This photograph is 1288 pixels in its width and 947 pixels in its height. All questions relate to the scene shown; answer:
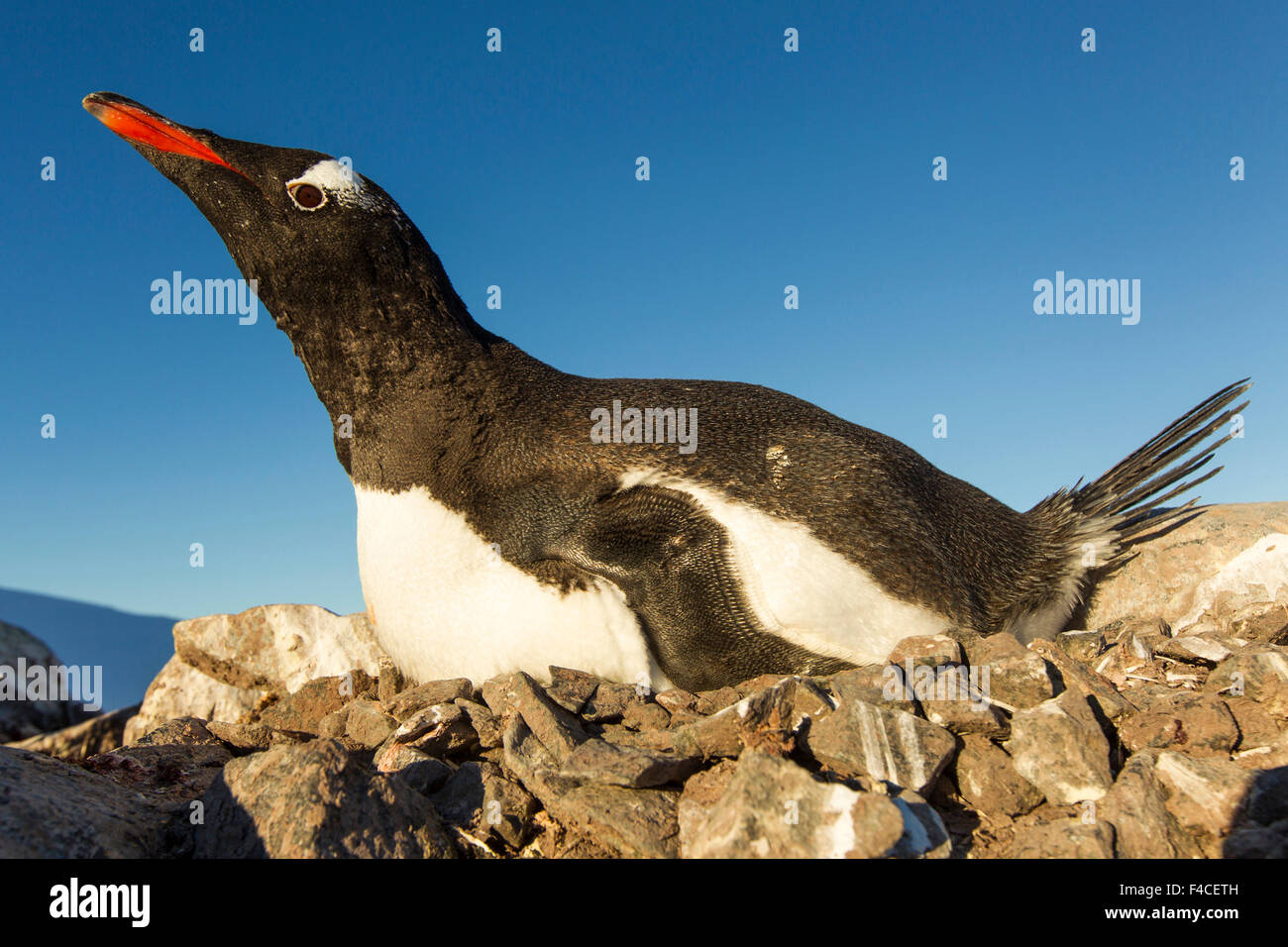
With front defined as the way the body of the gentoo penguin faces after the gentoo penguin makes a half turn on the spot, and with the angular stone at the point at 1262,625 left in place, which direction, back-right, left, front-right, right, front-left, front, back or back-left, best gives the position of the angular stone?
front

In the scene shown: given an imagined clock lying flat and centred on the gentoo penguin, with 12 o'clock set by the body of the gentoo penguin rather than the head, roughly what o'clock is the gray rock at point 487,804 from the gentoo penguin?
The gray rock is roughly at 9 o'clock from the gentoo penguin.

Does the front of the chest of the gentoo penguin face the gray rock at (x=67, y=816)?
no

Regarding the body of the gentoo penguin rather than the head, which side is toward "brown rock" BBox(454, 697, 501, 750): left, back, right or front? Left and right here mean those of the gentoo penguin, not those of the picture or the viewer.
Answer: left

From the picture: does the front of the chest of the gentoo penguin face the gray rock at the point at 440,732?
no

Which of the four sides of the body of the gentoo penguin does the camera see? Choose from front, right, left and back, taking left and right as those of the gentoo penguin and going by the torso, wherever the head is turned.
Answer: left

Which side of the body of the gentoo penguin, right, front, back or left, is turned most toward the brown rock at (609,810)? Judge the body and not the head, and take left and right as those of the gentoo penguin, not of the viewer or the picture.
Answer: left

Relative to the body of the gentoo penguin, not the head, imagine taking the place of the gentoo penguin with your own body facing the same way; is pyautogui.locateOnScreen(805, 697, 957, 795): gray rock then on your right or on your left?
on your left

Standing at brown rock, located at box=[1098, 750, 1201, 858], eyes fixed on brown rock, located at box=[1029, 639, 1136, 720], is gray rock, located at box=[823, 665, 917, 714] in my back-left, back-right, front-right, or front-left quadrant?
front-left

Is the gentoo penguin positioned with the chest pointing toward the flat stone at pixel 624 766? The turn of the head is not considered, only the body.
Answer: no

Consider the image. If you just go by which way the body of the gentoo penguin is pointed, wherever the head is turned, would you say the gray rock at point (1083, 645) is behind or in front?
behind

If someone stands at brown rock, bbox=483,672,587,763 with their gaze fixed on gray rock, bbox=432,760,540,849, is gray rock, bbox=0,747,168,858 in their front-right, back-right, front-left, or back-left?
front-right
